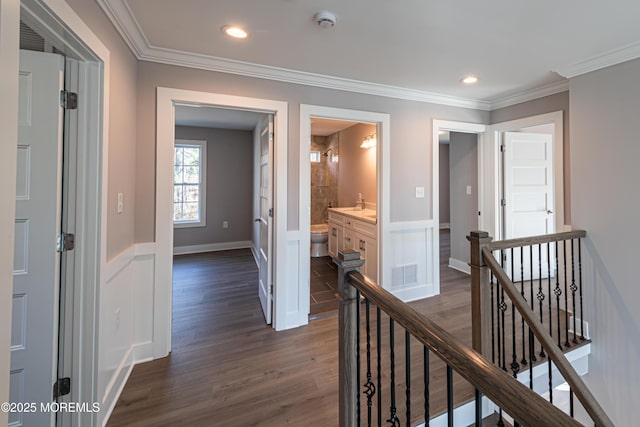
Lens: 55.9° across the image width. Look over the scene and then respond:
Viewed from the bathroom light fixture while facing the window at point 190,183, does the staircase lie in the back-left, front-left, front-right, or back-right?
back-left

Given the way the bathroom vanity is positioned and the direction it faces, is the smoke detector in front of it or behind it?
in front

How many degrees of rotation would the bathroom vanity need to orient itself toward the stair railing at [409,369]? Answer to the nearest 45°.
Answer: approximately 45° to its left

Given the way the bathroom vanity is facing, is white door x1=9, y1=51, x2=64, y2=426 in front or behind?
in front

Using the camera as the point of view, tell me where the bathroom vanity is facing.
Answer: facing the viewer and to the left of the viewer

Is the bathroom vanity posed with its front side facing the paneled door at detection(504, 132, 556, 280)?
no
